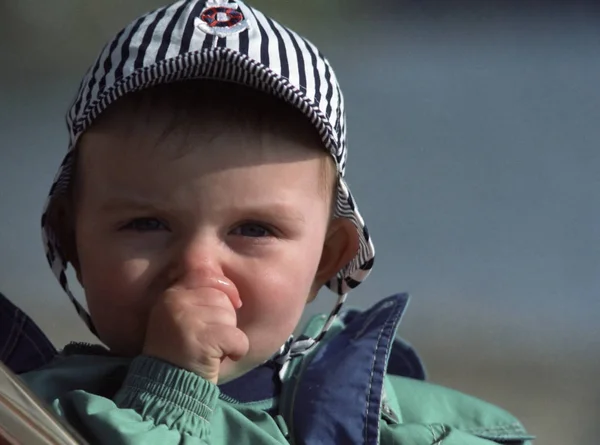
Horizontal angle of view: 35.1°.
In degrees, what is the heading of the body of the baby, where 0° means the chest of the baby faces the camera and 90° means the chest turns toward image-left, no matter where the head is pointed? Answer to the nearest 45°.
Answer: approximately 0°
